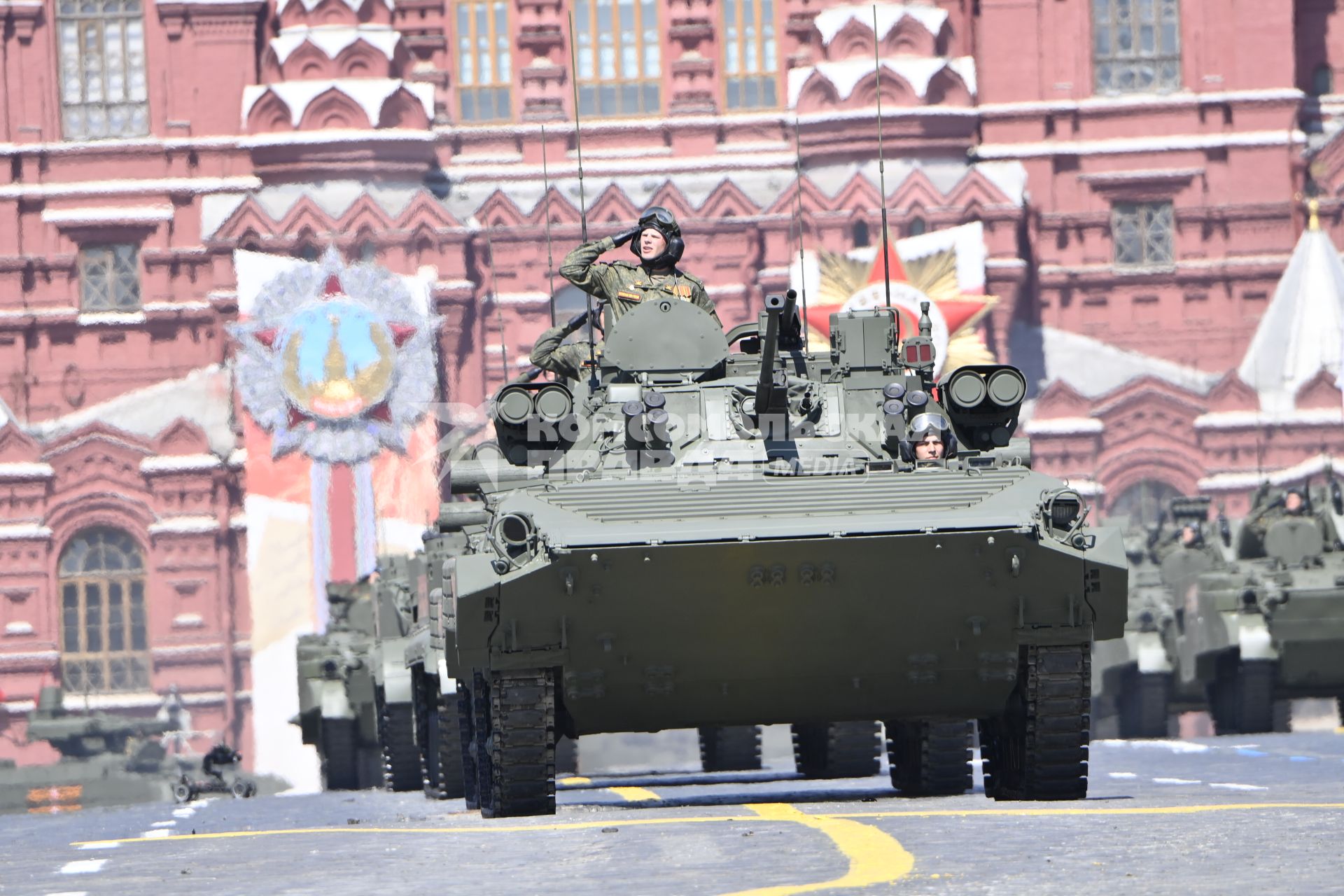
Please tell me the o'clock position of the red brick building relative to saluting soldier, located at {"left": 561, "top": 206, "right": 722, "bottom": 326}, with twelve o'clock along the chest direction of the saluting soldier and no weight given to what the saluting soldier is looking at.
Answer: The red brick building is roughly at 6 o'clock from the saluting soldier.

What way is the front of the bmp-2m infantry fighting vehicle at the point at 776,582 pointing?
toward the camera

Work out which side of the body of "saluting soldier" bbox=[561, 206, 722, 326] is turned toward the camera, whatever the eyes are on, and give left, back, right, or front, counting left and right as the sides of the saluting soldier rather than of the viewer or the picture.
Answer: front

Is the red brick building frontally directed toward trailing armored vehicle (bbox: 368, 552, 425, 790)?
yes

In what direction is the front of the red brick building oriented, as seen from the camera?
facing the viewer

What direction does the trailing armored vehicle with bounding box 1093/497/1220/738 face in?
toward the camera

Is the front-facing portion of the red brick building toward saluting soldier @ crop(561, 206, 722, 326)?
yes
